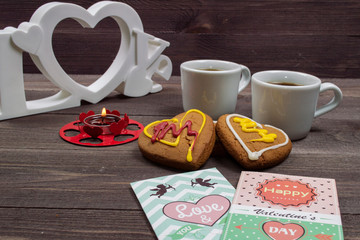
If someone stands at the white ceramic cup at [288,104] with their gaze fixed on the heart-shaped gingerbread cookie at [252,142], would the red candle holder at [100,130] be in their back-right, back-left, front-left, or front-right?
front-right

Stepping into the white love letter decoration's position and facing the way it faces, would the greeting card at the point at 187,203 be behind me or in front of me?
in front

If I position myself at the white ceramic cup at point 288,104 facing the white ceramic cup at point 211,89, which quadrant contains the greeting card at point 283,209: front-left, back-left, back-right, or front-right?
back-left

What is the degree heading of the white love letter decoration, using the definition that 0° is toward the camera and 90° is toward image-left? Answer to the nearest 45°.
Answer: approximately 315°

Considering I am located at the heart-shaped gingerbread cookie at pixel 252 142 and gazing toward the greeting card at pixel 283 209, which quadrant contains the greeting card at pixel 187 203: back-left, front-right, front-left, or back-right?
front-right

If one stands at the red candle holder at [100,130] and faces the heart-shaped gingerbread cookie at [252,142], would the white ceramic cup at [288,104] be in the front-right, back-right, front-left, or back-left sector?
front-left
